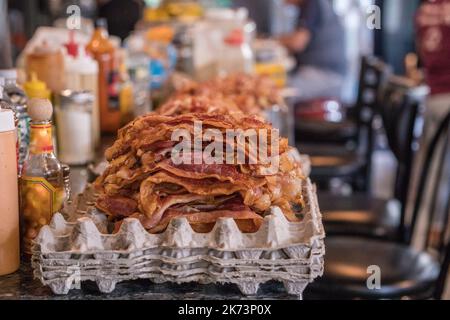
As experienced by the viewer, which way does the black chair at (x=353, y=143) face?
facing to the left of the viewer

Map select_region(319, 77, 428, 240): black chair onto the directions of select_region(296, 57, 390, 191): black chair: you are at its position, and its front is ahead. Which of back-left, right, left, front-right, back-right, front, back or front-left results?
left

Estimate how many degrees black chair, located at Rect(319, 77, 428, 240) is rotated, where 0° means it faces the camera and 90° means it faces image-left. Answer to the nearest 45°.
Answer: approximately 90°

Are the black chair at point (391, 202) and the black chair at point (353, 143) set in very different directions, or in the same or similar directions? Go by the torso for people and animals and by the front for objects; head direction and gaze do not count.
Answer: same or similar directions

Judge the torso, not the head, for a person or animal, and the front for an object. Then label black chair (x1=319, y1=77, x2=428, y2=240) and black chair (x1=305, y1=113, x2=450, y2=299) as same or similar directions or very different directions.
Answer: same or similar directions

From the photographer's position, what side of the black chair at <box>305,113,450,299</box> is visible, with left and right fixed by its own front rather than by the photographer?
left

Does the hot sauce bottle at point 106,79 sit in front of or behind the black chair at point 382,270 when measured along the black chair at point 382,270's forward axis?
in front

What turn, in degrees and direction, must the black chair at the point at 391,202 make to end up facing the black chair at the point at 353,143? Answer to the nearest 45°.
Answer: approximately 90° to its right

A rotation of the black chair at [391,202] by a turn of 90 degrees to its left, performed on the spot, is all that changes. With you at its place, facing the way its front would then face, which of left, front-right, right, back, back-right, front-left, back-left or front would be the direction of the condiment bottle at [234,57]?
back-right

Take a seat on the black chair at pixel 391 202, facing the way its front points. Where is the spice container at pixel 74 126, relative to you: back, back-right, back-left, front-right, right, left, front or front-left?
front-left

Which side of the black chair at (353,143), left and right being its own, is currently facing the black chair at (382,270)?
left

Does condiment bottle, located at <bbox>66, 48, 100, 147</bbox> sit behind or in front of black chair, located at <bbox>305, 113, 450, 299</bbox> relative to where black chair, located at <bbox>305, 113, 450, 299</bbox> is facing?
in front
